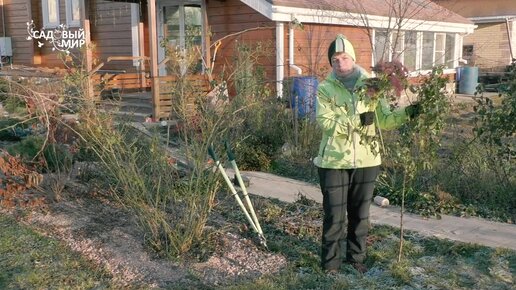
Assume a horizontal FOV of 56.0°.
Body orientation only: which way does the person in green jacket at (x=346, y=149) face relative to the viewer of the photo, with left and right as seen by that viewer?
facing the viewer

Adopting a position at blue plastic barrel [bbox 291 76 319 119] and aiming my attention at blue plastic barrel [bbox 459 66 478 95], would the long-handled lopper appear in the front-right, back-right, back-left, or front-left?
back-right

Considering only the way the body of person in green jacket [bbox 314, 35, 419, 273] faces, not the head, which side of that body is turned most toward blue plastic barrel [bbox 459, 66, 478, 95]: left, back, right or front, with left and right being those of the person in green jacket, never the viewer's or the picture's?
back

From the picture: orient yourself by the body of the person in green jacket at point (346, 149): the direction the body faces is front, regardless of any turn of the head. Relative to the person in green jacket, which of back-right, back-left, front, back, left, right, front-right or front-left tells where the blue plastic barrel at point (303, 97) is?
back

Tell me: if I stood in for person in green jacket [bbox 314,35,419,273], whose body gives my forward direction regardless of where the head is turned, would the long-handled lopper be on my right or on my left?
on my right
